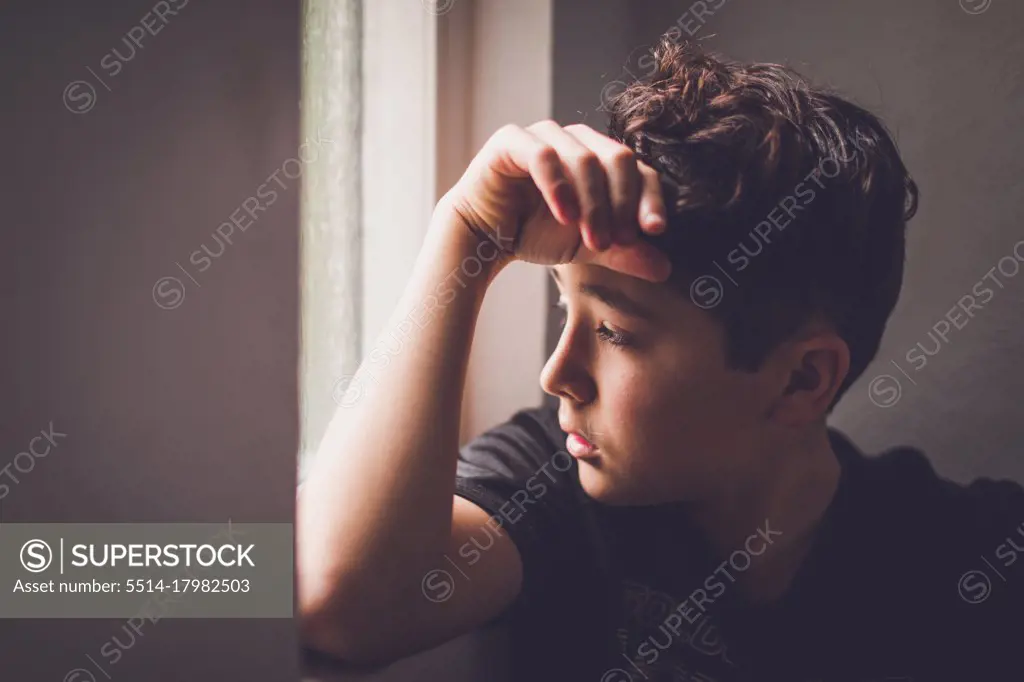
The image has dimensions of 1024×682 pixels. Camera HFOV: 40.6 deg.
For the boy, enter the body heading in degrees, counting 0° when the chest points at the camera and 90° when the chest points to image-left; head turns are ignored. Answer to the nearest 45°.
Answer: approximately 45°

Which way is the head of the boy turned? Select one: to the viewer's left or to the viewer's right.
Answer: to the viewer's left
